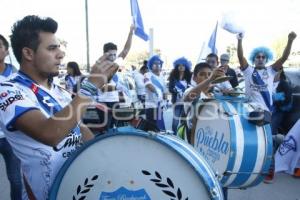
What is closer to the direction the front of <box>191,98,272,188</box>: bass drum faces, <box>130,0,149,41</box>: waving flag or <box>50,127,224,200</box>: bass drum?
the bass drum
